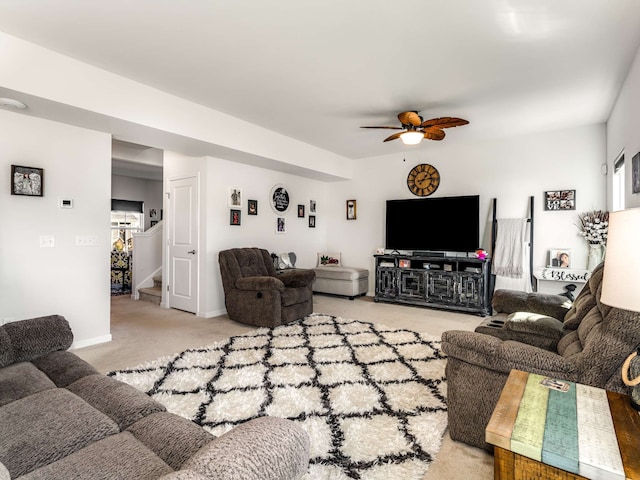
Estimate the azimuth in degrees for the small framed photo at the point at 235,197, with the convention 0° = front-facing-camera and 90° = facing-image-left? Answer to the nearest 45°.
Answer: approximately 315°

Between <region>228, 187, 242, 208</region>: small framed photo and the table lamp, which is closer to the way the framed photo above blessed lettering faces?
the table lamp

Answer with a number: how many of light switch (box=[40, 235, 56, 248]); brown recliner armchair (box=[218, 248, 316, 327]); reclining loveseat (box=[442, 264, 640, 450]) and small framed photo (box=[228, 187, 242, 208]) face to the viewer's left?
1

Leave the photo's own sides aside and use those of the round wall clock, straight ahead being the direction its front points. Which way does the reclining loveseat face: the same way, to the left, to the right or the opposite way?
to the right

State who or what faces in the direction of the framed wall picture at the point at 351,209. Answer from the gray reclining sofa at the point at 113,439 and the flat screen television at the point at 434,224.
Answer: the gray reclining sofa

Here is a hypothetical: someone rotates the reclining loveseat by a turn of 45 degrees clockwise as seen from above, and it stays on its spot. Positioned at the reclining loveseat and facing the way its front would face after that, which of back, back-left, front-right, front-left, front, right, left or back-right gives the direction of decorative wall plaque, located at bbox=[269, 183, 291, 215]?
front

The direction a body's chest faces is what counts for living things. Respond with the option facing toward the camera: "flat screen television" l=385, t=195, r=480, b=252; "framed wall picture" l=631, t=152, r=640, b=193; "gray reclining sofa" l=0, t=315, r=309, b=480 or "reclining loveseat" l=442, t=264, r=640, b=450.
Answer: the flat screen television

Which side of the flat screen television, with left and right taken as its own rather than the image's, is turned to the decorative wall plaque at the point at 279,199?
right

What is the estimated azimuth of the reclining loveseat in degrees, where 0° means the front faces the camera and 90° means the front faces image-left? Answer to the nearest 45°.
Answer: approximately 90°

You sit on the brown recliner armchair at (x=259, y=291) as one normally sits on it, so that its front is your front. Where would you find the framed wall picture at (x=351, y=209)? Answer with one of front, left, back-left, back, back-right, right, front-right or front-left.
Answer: left

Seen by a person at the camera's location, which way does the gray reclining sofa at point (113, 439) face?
facing away from the viewer and to the right of the viewer

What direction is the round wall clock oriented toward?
toward the camera

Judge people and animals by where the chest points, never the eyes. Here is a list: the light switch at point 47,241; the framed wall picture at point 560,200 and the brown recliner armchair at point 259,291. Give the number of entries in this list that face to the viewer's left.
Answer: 0
